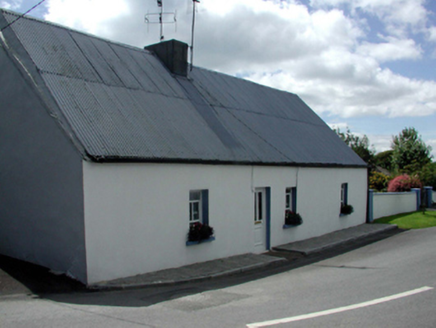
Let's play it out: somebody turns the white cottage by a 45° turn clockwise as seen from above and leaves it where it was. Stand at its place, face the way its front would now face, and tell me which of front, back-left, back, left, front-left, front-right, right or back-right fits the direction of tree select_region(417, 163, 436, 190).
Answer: back-left

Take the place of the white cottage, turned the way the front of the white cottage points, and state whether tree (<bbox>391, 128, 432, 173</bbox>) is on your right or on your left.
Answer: on your left

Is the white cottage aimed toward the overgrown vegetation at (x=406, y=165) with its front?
no

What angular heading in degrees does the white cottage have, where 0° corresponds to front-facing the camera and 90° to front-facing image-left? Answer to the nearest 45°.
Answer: approximately 315°

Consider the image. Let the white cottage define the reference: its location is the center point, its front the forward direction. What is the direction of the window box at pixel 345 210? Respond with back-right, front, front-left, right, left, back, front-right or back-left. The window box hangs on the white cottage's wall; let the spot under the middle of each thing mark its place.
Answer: left

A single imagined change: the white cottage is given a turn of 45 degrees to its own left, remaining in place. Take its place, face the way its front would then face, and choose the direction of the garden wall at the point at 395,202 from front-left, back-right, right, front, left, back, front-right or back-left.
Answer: front-left

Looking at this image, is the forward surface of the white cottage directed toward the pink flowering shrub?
no
